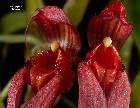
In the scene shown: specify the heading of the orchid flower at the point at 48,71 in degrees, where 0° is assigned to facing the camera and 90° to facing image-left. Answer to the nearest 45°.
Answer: approximately 45°

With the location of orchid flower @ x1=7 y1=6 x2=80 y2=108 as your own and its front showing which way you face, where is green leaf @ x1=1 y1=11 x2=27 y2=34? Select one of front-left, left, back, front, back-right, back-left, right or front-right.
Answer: back-right

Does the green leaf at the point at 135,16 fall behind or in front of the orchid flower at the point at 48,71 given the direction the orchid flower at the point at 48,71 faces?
behind

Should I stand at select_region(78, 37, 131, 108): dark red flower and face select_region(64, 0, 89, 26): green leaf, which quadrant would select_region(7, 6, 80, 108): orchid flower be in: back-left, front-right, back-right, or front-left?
front-left
